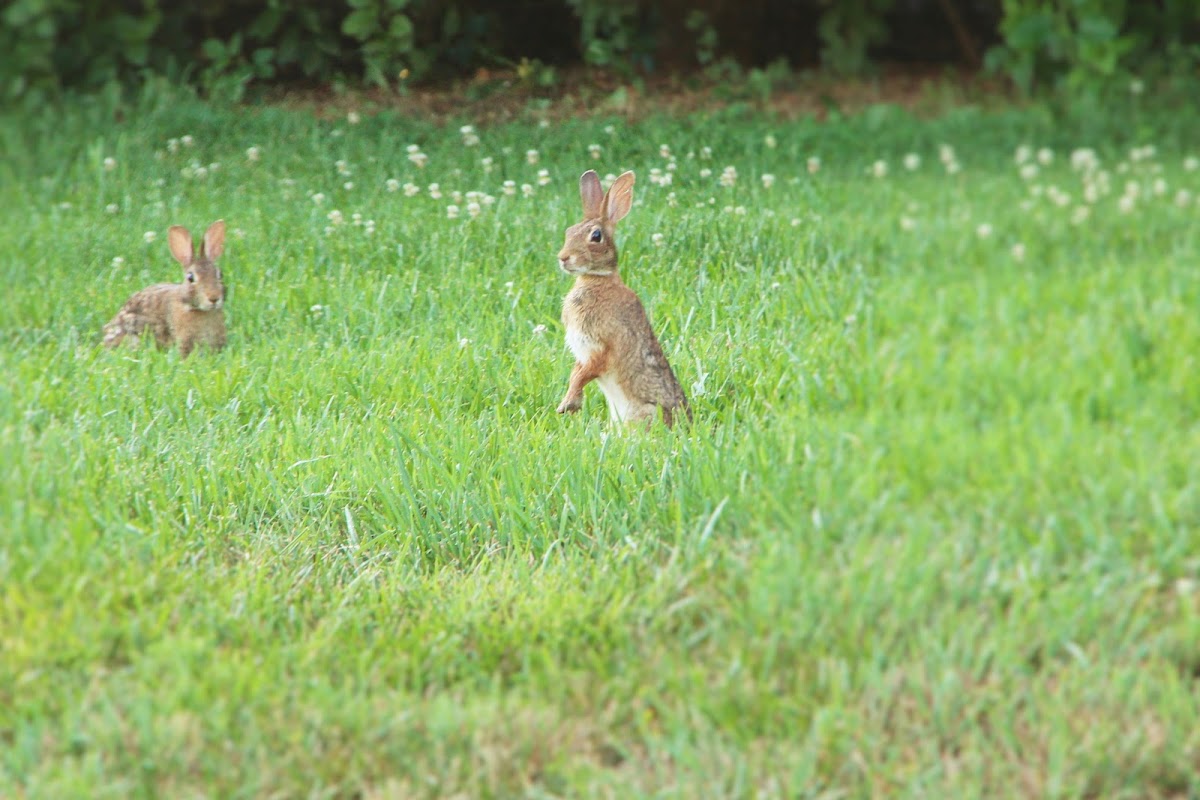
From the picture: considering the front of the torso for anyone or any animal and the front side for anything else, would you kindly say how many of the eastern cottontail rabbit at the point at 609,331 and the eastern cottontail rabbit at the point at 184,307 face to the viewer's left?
1

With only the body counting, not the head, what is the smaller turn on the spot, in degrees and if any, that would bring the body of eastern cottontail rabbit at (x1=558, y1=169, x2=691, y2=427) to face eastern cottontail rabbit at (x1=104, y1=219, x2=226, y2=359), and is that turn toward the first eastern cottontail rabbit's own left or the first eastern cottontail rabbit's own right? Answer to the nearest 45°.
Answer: approximately 45° to the first eastern cottontail rabbit's own right

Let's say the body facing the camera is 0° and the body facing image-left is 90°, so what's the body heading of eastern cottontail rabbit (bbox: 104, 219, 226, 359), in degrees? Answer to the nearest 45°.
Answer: approximately 315°

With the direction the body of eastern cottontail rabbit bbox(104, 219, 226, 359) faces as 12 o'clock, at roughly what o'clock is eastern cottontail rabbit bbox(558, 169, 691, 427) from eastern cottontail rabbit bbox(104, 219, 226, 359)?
eastern cottontail rabbit bbox(558, 169, 691, 427) is roughly at 12 o'clock from eastern cottontail rabbit bbox(104, 219, 226, 359).

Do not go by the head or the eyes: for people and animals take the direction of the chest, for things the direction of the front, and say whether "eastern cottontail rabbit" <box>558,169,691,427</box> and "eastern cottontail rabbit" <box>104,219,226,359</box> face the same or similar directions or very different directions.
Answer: very different directions

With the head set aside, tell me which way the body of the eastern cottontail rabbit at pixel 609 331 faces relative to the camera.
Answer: to the viewer's left
